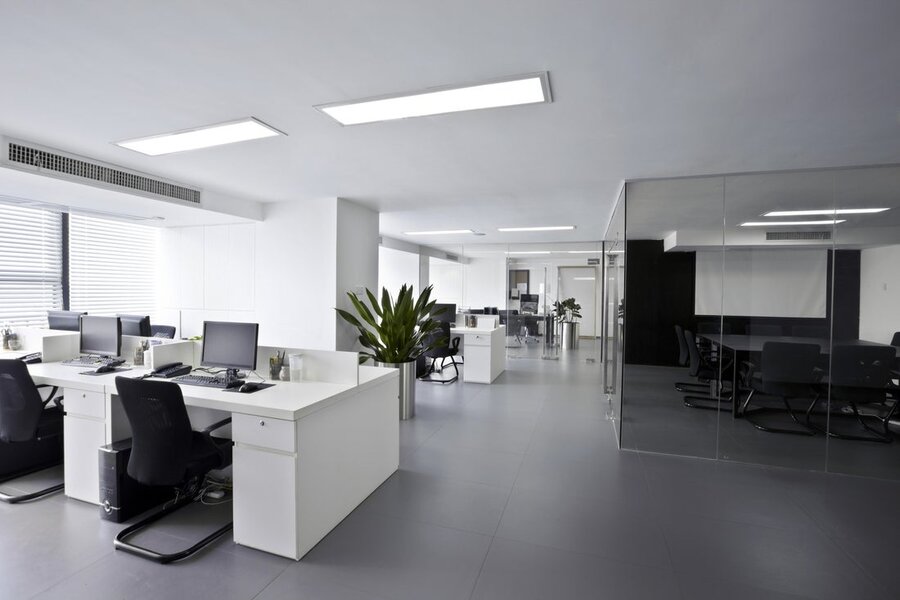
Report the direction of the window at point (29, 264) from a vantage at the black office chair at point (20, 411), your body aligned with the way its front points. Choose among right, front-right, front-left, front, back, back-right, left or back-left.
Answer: front-left

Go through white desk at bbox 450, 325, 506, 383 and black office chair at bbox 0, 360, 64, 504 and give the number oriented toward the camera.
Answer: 1

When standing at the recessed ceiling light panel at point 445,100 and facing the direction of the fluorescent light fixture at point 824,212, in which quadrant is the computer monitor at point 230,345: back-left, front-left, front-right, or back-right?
back-left

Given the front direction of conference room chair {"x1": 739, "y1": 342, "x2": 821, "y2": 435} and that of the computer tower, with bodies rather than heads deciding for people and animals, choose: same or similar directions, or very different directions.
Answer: very different directions

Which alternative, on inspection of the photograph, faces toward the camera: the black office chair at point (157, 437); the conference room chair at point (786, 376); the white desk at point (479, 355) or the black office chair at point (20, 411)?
the white desk

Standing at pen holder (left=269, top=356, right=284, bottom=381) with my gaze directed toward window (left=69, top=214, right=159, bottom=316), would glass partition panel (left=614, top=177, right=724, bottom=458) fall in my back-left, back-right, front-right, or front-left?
back-right

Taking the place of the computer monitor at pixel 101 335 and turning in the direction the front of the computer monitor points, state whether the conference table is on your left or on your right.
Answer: on your left

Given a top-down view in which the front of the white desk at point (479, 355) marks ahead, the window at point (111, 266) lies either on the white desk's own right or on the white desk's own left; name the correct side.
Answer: on the white desk's own right

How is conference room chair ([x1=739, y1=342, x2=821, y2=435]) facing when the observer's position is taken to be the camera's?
facing away from the viewer and to the left of the viewer
